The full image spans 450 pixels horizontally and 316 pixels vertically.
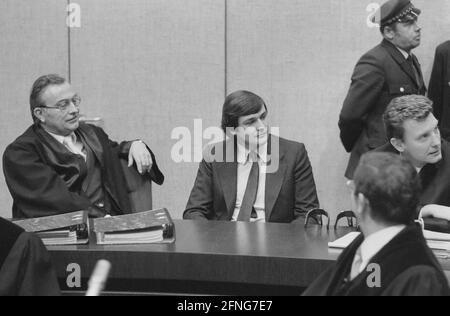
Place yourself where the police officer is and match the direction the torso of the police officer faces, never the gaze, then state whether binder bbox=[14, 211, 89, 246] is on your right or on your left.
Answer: on your right

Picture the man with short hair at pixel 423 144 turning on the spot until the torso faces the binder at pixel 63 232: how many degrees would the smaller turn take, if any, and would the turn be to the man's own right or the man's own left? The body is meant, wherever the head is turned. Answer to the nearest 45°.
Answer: approximately 90° to the man's own right

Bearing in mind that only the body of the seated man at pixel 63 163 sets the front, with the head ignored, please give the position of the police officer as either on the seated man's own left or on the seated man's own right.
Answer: on the seated man's own left

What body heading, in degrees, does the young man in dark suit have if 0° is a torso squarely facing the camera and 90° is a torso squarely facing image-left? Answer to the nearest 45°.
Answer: approximately 0°

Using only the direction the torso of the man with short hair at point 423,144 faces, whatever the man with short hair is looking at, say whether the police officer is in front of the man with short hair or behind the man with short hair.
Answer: behind

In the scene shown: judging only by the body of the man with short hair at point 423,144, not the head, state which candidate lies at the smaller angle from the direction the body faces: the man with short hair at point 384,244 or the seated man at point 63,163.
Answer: the man with short hair
